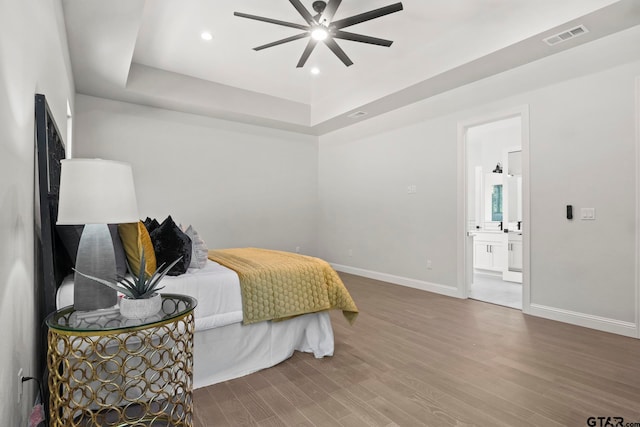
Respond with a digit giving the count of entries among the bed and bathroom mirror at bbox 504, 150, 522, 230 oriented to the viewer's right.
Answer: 1

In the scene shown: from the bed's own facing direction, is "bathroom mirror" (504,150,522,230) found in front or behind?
in front

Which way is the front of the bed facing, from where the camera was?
facing to the right of the viewer

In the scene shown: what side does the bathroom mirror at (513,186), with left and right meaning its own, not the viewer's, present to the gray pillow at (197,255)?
front

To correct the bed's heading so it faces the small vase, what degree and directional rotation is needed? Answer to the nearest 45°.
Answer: approximately 135° to its right

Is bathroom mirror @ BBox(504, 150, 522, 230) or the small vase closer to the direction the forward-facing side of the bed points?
the bathroom mirror

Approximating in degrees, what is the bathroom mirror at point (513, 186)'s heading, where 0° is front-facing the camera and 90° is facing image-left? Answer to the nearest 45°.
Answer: approximately 45°

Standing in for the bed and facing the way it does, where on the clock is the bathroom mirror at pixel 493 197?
The bathroom mirror is roughly at 11 o'clock from the bed.

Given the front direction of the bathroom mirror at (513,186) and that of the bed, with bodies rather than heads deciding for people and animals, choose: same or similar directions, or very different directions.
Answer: very different directions
